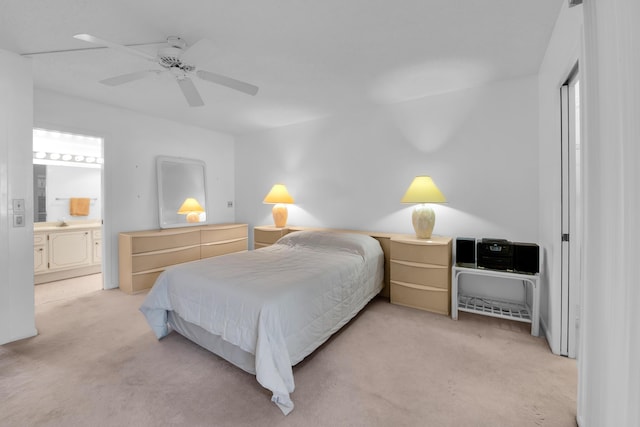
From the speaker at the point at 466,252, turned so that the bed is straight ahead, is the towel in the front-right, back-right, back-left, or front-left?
front-right

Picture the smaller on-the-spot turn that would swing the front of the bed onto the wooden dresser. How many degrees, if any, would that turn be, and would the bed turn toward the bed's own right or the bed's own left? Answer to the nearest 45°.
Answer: approximately 90° to the bed's own right

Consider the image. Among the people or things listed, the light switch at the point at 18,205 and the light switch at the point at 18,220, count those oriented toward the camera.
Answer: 2

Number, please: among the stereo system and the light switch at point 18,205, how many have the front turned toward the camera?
2

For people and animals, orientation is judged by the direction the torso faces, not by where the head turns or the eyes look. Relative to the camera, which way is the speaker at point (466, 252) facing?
toward the camera

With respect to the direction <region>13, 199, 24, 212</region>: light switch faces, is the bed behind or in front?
in front

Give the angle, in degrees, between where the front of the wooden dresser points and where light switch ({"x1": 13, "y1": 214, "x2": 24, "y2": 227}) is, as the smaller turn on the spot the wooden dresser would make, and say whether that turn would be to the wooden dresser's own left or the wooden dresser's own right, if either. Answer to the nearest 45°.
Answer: approximately 90° to the wooden dresser's own right

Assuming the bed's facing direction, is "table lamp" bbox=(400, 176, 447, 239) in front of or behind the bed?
behind

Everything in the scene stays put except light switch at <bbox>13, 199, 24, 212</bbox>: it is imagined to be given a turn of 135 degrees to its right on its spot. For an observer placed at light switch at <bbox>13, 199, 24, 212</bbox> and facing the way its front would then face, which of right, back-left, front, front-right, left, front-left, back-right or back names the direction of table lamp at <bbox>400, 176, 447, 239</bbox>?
back

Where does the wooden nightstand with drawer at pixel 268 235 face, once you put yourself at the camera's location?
facing the viewer and to the left of the viewer

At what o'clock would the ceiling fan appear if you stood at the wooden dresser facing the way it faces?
The ceiling fan is roughly at 1 o'clock from the wooden dresser.

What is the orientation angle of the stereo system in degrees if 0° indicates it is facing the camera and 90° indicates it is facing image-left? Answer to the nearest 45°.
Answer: approximately 0°

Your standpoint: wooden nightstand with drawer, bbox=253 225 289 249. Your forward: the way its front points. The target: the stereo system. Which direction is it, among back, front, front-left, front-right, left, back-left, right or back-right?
left

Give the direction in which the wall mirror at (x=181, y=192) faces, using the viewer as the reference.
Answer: facing the viewer and to the right of the viewer
